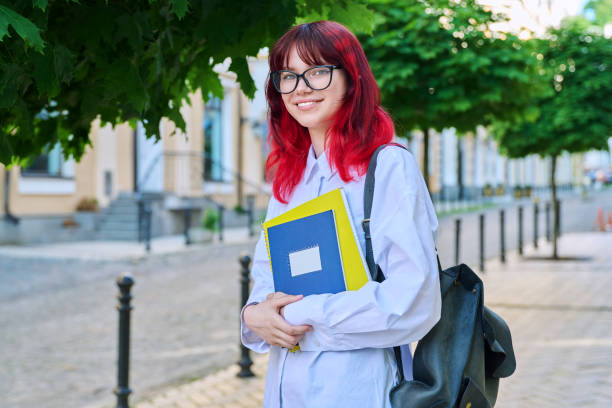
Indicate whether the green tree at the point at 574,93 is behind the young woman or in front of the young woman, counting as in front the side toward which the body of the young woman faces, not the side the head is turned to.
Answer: behind

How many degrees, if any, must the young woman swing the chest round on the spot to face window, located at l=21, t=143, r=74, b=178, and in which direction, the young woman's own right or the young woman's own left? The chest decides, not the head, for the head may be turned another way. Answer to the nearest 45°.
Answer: approximately 90° to the young woman's own right

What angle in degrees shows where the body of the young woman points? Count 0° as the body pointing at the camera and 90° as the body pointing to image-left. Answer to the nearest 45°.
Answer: approximately 45°

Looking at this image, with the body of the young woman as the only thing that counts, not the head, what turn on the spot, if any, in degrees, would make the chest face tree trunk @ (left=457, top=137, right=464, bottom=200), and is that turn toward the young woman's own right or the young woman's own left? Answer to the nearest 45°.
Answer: approximately 135° to the young woman's own right

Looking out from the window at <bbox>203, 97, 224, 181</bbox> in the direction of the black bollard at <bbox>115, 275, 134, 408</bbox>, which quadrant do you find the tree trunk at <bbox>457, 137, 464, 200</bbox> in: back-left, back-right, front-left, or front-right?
back-left

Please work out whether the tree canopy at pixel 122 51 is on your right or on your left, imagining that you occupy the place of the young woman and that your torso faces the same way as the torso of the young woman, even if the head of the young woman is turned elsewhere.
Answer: on your right

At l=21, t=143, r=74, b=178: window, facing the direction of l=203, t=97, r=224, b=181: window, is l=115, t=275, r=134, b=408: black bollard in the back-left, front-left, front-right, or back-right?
back-right

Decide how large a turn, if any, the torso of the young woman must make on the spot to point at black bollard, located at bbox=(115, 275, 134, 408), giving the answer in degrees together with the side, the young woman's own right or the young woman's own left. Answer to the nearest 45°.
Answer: approximately 90° to the young woman's own right
